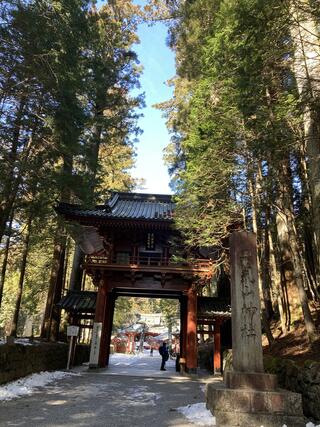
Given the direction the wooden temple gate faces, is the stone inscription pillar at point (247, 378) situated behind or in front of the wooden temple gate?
in front

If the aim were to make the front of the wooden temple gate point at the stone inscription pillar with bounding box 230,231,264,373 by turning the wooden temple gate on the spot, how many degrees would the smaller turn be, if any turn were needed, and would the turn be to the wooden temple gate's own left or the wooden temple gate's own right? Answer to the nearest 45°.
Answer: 0° — it already faces it

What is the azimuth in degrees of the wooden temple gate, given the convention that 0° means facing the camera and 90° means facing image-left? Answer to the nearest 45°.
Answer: approximately 0°
